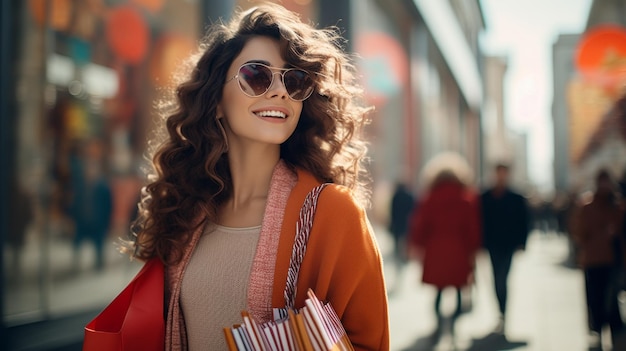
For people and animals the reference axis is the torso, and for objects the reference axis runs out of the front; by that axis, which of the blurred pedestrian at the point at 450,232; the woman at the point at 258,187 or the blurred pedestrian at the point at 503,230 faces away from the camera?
the blurred pedestrian at the point at 450,232

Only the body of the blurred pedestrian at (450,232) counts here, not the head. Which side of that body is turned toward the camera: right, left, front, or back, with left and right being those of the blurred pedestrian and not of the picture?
back

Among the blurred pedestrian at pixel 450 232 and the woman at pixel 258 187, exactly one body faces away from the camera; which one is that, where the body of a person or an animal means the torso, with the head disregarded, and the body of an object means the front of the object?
the blurred pedestrian

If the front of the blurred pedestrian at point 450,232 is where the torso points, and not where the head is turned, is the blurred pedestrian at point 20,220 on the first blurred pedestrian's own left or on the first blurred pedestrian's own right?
on the first blurred pedestrian's own left

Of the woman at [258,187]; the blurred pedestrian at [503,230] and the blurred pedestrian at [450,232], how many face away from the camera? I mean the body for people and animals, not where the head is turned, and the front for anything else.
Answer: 1

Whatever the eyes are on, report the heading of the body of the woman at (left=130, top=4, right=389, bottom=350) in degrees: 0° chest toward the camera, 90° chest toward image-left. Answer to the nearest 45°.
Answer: approximately 45°

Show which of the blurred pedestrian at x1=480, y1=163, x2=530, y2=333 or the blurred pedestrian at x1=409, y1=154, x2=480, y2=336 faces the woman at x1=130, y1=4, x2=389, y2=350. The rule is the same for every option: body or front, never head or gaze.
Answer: the blurred pedestrian at x1=480, y1=163, x2=530, y2=333

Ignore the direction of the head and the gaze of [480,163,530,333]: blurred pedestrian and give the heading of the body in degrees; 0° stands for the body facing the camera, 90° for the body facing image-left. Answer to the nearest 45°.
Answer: approximately 0°

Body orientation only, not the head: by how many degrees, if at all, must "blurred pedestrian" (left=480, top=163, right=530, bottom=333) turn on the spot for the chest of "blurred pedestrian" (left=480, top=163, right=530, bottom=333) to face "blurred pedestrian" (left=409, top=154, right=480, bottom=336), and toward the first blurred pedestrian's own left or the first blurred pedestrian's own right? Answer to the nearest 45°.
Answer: approximately 90° to the first blurred pedestrian's own right

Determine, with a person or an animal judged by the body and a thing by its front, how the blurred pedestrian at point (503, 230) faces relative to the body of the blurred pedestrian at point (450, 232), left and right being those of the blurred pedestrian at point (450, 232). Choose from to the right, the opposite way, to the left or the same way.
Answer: the opposite way
